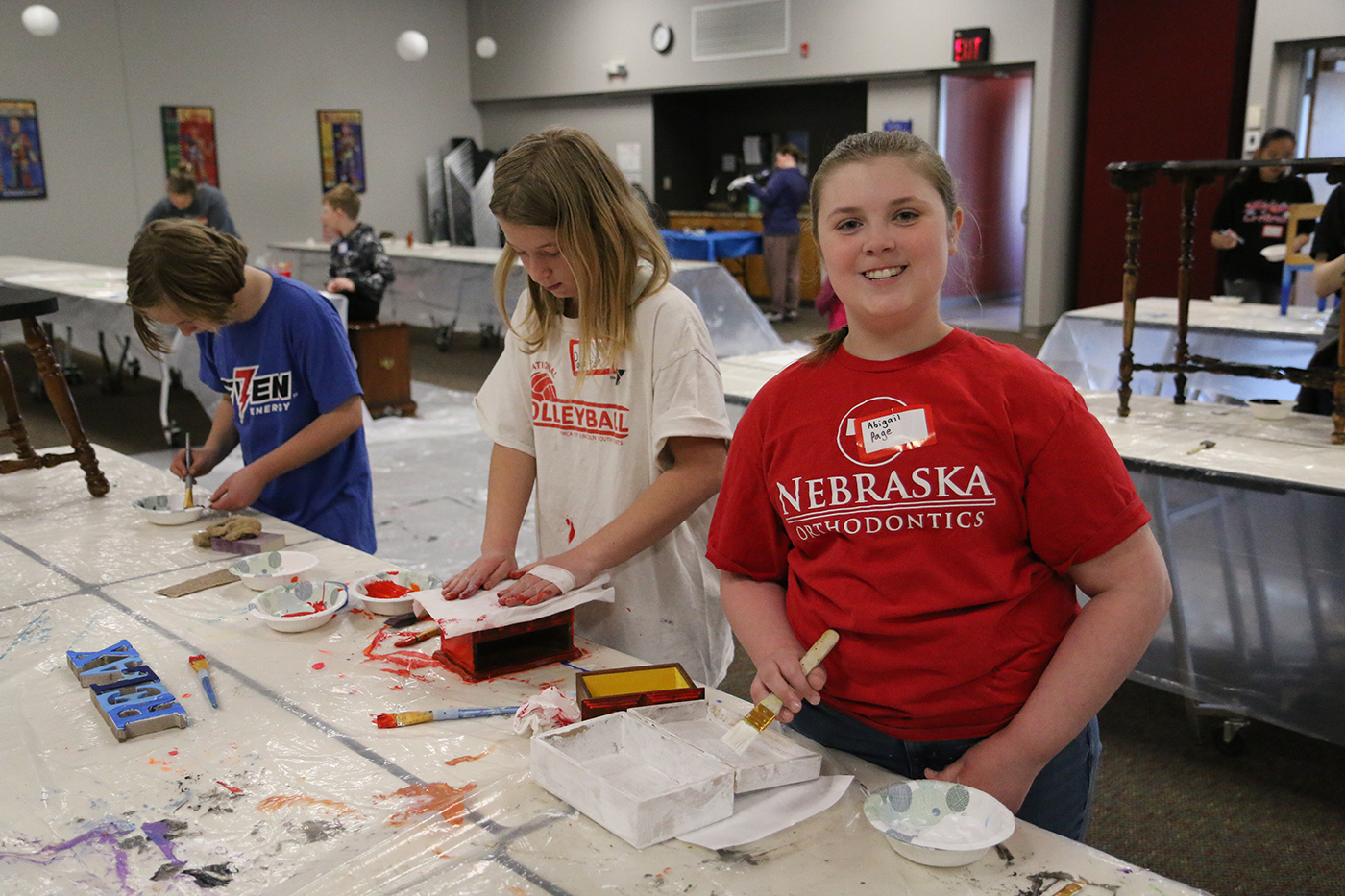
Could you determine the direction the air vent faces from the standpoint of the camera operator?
facing the viewer and to the left of the viewer

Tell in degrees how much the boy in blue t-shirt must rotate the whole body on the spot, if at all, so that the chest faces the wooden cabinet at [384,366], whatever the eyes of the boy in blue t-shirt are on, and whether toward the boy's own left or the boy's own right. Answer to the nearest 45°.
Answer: approximately 135° to the boy's own right

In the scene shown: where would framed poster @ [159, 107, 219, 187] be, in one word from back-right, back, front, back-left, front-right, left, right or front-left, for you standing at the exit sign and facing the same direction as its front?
front-right

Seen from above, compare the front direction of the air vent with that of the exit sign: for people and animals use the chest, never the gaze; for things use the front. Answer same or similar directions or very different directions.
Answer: same or similar directions

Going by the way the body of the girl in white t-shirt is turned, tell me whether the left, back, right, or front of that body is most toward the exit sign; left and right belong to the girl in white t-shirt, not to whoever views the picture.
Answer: back

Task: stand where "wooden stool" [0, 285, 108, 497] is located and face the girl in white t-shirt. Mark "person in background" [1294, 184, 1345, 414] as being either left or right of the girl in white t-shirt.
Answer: left

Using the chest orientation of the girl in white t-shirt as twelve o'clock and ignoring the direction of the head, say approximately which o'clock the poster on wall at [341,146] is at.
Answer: The poster on wall is roughly at 4 o'clock from the girl in white t-shirt.

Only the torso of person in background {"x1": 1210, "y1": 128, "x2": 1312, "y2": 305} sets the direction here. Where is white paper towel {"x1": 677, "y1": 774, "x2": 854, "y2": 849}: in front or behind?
in front

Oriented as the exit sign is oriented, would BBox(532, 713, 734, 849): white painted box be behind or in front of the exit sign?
in front

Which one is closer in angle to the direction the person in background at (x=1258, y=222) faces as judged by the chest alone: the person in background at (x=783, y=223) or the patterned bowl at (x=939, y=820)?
the patterned bowl

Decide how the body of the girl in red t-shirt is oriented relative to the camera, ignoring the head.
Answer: toward the camera

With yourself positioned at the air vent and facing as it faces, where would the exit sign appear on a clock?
The exit sign is roughly at 9 o'clock from the air vent.
